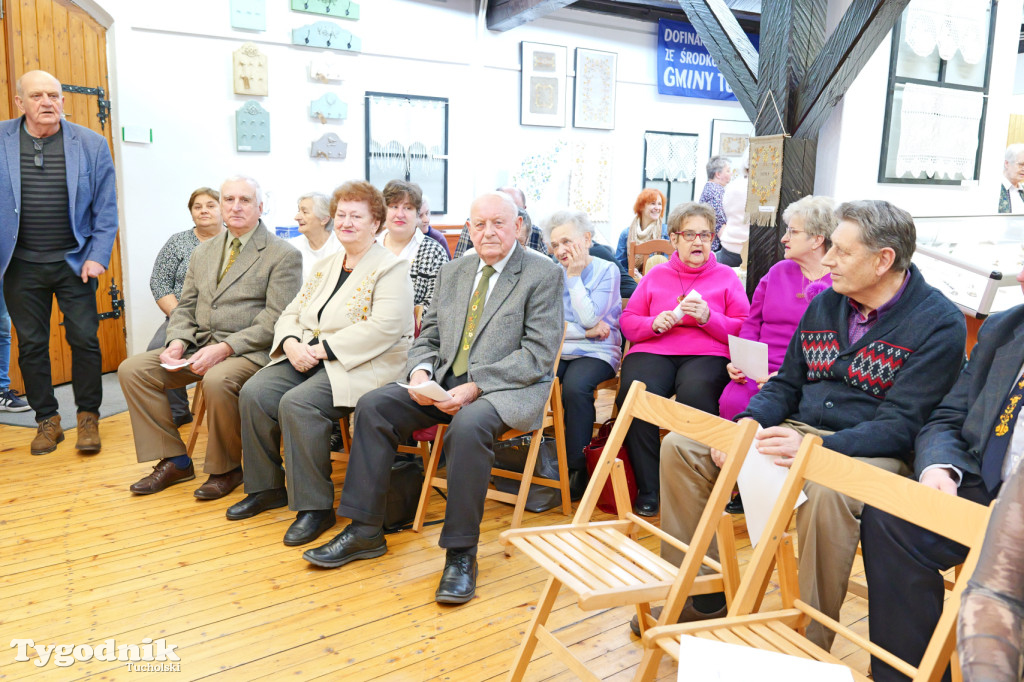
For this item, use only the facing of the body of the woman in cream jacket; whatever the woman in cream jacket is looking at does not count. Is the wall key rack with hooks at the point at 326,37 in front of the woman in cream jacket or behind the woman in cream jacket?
behind

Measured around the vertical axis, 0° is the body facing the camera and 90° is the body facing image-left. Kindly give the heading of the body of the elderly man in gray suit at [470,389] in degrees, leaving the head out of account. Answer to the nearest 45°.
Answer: approximately 45°

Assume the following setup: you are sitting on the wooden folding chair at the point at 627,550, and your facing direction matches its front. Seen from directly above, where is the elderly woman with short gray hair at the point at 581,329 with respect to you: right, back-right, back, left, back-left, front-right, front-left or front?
back-right

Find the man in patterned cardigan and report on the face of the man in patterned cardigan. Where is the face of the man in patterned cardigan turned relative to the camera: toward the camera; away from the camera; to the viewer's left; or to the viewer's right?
to the viewer's left

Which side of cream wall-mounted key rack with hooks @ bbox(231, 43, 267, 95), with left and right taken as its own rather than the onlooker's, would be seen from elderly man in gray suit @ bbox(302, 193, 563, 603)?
front

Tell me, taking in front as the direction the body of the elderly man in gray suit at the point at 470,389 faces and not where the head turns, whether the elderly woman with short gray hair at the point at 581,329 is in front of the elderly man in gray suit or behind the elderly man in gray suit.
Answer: behind

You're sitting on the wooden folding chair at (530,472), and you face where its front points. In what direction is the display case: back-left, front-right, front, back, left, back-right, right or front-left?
back-left

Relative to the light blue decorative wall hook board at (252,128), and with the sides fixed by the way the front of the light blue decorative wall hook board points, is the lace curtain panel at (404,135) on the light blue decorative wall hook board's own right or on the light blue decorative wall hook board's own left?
on the light blue decorative wall hook board's own left

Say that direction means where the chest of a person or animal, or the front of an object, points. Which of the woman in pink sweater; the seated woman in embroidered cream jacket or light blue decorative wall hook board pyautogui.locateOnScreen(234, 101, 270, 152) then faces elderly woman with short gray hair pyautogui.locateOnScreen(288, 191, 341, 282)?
the light blue decorative wall hook board
